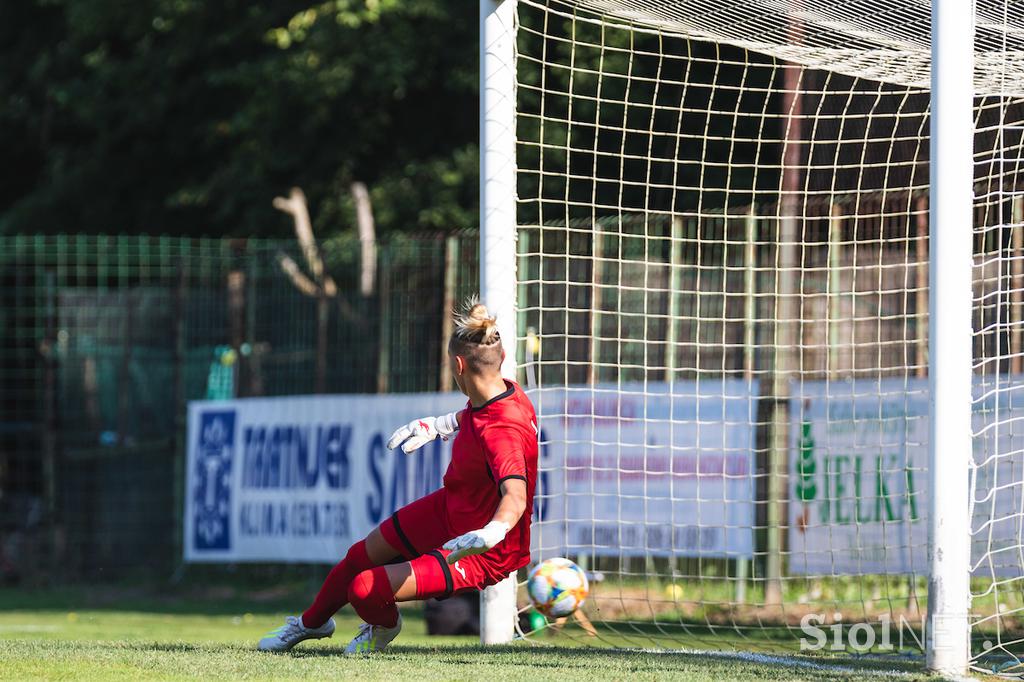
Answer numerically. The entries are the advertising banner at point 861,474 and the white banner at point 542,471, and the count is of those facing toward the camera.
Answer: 2

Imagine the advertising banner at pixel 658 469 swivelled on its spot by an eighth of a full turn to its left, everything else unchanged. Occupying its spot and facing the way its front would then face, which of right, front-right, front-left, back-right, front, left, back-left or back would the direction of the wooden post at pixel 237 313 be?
back

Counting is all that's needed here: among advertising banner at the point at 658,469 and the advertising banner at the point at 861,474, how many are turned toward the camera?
2

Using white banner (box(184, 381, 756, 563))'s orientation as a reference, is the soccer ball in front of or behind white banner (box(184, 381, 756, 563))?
in front

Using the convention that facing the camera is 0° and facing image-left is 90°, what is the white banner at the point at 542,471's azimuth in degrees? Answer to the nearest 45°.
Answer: approximately 0°
